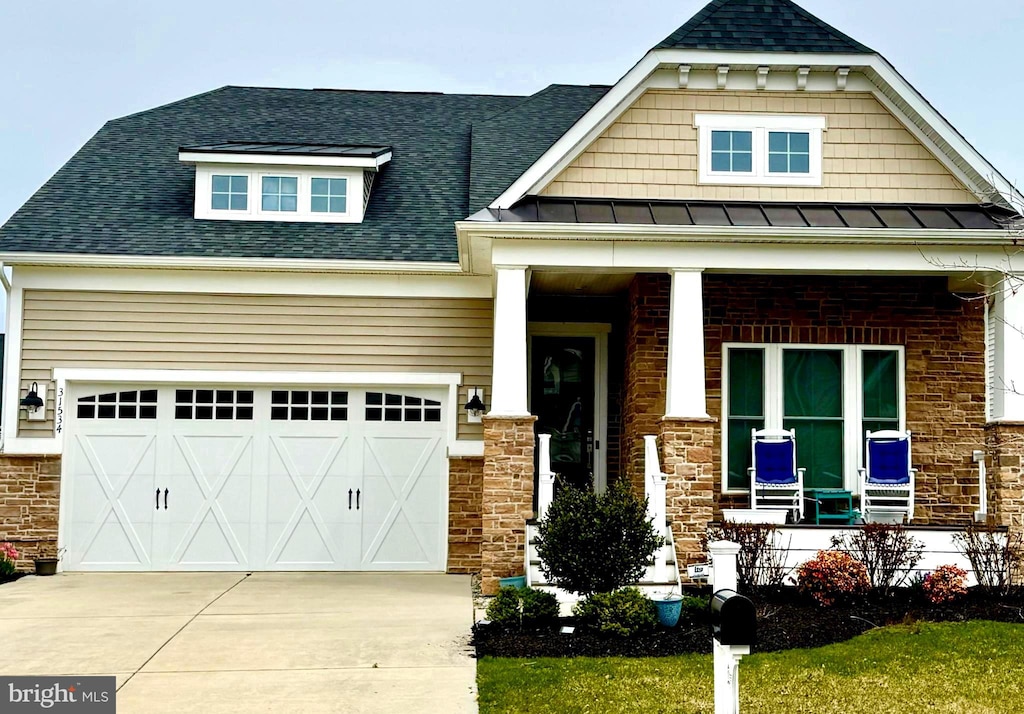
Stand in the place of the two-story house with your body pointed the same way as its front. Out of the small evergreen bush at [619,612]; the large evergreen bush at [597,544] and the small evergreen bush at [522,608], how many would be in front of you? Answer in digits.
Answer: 3

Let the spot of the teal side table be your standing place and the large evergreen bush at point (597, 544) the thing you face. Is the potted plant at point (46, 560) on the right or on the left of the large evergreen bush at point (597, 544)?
right

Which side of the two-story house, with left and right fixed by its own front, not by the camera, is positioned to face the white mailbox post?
front

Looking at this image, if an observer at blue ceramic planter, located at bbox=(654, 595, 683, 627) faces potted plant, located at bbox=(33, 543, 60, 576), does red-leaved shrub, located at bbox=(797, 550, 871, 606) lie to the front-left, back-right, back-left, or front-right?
back-right

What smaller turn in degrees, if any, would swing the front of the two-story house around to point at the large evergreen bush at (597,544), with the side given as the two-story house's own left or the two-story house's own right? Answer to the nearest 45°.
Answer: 0° — it already faces it

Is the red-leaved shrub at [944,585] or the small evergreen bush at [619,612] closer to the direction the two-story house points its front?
the small evergreen bush

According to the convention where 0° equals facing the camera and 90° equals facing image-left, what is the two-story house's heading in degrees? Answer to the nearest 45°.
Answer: approximately 0°

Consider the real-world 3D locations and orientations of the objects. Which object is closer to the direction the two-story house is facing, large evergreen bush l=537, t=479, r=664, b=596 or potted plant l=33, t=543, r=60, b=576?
the large evergreen bush

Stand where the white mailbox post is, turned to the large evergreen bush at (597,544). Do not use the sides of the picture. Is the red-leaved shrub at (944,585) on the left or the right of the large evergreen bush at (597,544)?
right

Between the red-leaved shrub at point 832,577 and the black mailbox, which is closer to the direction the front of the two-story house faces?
the black mailbox

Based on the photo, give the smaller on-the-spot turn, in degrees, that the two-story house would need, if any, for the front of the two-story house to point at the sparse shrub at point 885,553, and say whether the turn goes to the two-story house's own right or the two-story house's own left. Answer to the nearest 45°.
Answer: approximately 45° to the two-story house's own left

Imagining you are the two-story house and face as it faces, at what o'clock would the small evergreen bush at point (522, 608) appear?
The small evergreen bush is roughly at 12 o'clock from the two-story house.

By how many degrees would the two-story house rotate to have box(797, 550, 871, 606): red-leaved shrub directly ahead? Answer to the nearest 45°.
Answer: approximately 45° to its left

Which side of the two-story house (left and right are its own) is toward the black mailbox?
front
